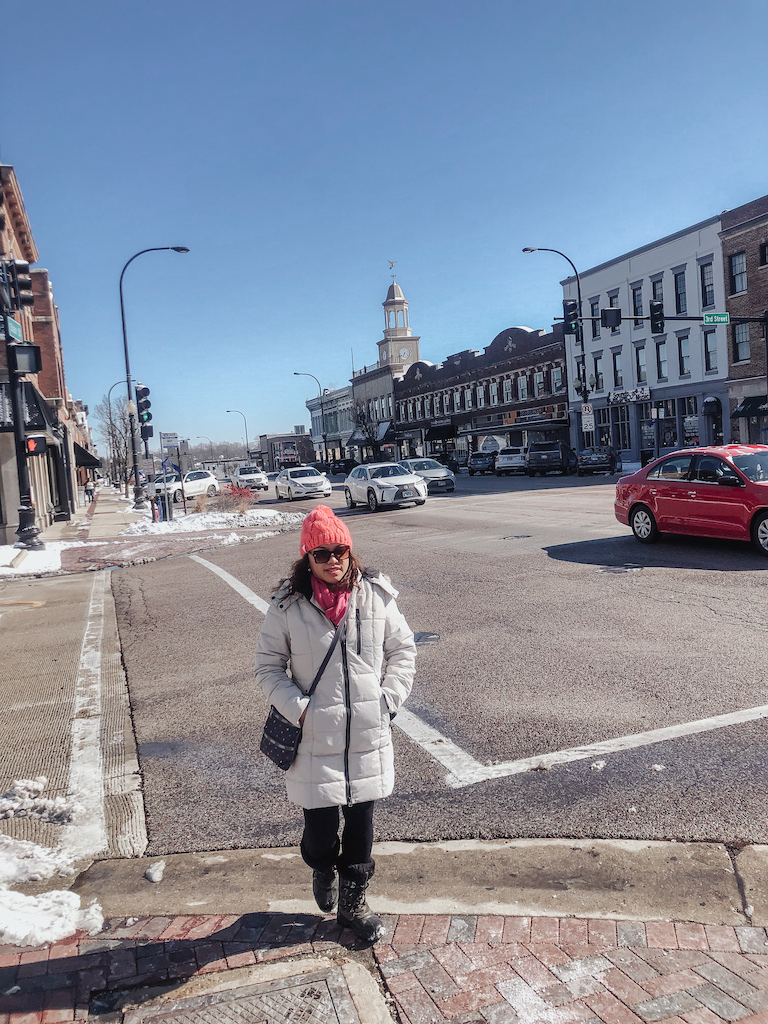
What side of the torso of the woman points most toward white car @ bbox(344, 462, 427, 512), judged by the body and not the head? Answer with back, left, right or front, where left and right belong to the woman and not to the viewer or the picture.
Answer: back

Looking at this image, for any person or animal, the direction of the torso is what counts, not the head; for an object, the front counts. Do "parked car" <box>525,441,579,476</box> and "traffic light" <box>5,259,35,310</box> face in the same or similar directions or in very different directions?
same or similar directions

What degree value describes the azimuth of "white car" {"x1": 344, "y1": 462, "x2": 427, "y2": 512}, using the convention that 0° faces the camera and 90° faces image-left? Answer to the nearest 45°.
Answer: approximately 315°

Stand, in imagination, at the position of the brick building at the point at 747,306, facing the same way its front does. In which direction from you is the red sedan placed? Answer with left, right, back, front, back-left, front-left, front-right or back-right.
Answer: front-left

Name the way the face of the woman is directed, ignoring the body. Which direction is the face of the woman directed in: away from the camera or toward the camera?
toward the camera

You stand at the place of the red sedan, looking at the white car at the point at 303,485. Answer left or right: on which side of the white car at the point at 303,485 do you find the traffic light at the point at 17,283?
left

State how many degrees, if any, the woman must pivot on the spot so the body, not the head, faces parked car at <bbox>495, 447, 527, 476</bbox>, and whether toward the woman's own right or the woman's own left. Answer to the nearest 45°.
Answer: approximately 180°

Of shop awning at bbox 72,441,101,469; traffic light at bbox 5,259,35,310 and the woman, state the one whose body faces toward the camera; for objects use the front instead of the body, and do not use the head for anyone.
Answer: the woman

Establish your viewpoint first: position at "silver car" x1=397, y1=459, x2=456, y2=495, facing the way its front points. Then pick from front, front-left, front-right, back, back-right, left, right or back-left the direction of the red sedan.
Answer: front-right

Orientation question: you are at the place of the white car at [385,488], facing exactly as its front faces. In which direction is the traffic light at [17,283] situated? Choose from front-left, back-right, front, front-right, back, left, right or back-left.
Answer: right

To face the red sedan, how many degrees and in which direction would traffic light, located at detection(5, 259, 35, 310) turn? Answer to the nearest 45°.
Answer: approximately 45° to its right

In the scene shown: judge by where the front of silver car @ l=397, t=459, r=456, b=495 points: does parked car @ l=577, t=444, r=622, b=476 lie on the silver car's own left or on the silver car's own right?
on the silver car's own left
